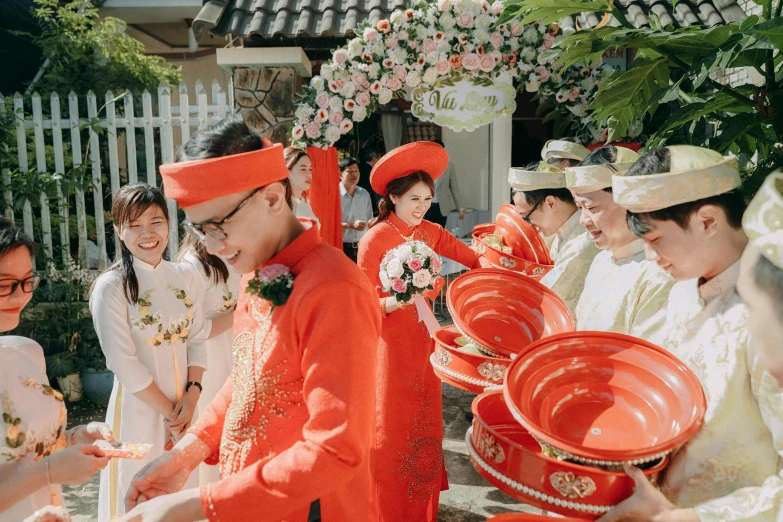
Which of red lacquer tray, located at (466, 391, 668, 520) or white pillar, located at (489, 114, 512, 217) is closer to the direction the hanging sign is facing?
the red lacquer tray

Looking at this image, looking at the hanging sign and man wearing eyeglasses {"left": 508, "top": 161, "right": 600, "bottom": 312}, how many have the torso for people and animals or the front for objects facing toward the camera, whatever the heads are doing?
1

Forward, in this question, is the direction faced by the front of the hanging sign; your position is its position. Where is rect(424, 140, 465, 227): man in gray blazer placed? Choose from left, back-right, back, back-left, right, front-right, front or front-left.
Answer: back

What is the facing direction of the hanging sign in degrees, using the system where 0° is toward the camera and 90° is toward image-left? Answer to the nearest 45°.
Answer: approximately 0°

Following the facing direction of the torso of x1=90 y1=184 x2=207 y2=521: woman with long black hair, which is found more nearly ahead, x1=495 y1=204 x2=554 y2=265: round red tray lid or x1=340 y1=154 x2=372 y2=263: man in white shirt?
the round red tray lid

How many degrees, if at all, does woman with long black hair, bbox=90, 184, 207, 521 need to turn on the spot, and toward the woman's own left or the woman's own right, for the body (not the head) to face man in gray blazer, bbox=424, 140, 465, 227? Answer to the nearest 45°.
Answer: approximately 90° to the woman's own left

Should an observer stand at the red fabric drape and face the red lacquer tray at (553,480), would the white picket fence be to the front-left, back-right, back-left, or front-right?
back-right

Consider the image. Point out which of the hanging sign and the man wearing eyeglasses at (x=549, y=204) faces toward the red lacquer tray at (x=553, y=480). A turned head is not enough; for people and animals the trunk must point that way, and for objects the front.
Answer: the hanging sign

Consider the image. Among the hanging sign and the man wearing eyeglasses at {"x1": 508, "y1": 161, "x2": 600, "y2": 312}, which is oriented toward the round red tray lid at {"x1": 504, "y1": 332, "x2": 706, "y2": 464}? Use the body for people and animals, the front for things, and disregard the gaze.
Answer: the hanging sign

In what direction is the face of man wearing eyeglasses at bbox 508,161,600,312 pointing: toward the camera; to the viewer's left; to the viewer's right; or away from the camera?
to the viewer's left

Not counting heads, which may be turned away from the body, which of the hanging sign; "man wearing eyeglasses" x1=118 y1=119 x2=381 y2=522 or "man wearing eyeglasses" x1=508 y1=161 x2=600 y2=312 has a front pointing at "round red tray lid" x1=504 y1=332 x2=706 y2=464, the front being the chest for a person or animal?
the hanging sign

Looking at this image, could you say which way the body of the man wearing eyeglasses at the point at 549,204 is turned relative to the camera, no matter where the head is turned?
to the viewer's left
